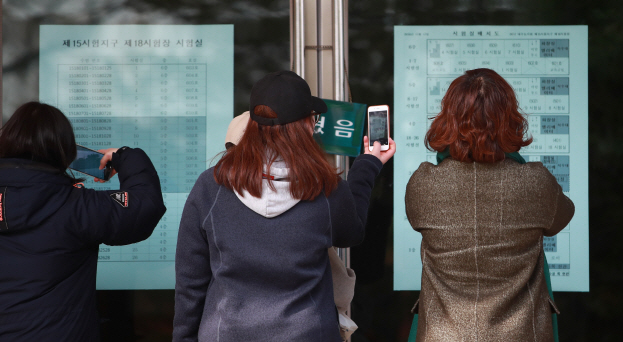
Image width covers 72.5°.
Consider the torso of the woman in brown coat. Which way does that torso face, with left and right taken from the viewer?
facing away from the viewer

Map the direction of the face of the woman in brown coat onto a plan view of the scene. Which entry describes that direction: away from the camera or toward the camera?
away from the camera

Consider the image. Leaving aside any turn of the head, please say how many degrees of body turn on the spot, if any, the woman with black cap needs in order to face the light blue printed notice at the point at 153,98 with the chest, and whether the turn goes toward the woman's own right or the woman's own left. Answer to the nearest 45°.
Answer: approximately 45° to the woman's own left

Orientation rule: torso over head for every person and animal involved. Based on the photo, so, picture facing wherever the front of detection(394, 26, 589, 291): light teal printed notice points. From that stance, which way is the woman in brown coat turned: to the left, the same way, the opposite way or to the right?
the opposite way

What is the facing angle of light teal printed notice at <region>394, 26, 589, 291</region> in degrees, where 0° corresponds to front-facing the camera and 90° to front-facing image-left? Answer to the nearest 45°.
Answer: approximately 0°

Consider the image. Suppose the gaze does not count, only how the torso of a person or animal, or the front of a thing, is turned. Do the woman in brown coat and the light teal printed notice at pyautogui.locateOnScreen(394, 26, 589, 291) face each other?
yes

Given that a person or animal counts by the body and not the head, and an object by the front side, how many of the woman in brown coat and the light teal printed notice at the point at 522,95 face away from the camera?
1

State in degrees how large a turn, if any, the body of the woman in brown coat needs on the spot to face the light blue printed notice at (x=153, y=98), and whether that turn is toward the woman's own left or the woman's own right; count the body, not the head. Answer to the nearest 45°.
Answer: approximately 90° to the woman's own left

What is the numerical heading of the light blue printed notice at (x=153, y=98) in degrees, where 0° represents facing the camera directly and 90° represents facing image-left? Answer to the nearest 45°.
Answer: approximately 0°

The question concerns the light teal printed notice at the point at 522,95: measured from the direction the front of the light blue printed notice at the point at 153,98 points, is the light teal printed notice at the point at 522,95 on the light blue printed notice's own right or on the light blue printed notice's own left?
on the light blue printed notice's own left

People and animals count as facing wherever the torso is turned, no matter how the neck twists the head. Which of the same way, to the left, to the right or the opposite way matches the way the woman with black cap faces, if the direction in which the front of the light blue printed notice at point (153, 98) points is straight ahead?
the opposite way
